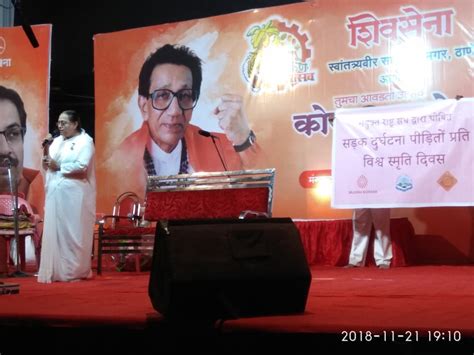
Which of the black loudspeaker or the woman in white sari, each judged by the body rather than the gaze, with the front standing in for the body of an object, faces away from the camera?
the black loudspeaker

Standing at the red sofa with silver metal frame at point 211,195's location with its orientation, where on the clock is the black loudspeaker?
The black loudspeaker is roughly at 12 o'clock from the red sofa with silver metal frame.

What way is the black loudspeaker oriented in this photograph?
away from the camera

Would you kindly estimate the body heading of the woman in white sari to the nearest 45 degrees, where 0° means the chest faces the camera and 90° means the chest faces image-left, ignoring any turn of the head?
approximately 45°

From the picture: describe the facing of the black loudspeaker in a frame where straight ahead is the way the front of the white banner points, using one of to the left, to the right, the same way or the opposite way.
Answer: the opposite way

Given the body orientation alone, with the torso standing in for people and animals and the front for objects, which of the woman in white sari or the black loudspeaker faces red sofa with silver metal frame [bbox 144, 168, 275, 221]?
the black loudspeaker

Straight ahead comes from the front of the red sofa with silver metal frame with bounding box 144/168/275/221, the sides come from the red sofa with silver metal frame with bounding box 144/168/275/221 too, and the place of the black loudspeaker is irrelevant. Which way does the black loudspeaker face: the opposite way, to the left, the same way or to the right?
the opposite way
